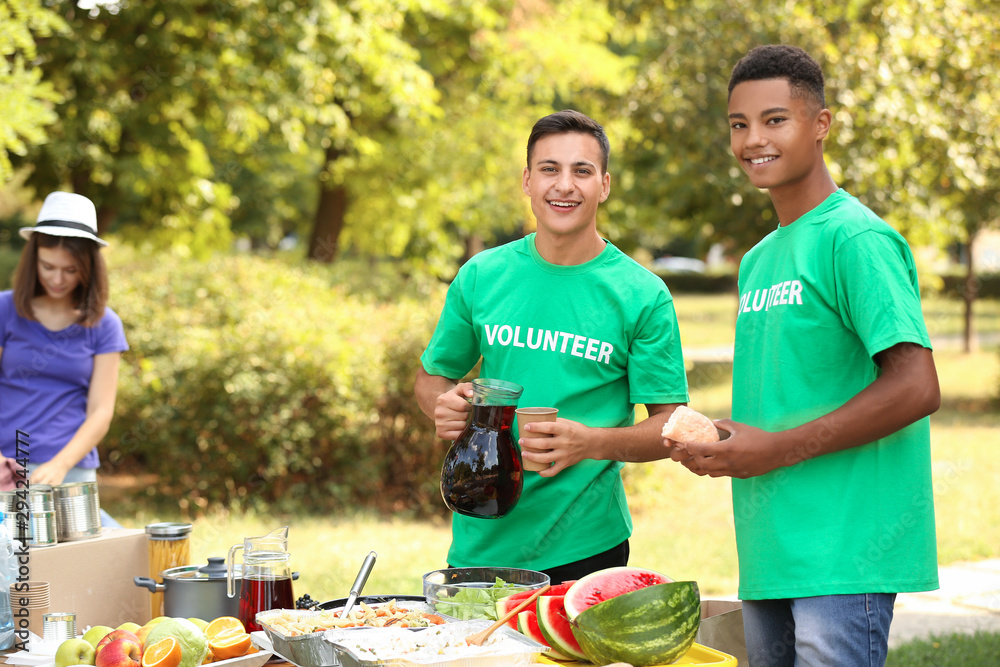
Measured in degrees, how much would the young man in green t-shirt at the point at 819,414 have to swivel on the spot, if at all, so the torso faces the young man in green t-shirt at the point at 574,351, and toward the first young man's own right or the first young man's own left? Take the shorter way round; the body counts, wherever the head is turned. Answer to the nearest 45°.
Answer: approximately 90° to the first young man's own right

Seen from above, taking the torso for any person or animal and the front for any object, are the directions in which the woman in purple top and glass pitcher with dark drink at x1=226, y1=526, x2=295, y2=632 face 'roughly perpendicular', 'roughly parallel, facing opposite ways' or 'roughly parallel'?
roughly perpendicular

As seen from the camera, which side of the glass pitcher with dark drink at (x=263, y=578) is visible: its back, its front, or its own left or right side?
right

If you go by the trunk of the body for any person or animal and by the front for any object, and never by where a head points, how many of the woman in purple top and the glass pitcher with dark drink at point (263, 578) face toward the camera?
1

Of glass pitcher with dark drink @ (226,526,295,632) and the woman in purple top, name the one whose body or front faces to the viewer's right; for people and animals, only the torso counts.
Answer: the glass pitcher with dark drink
